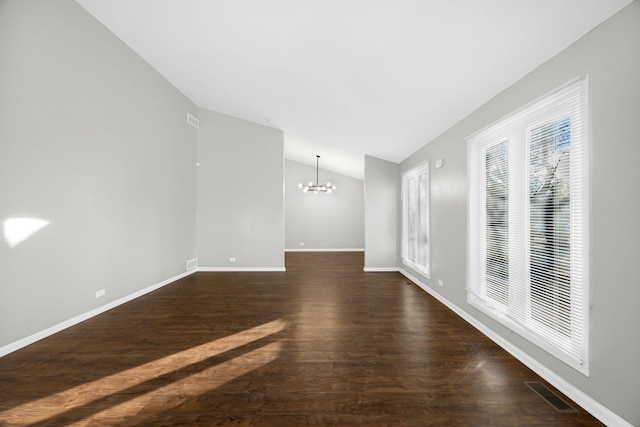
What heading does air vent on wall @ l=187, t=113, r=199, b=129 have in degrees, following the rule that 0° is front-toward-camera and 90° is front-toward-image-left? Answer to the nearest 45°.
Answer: approximately 315°
